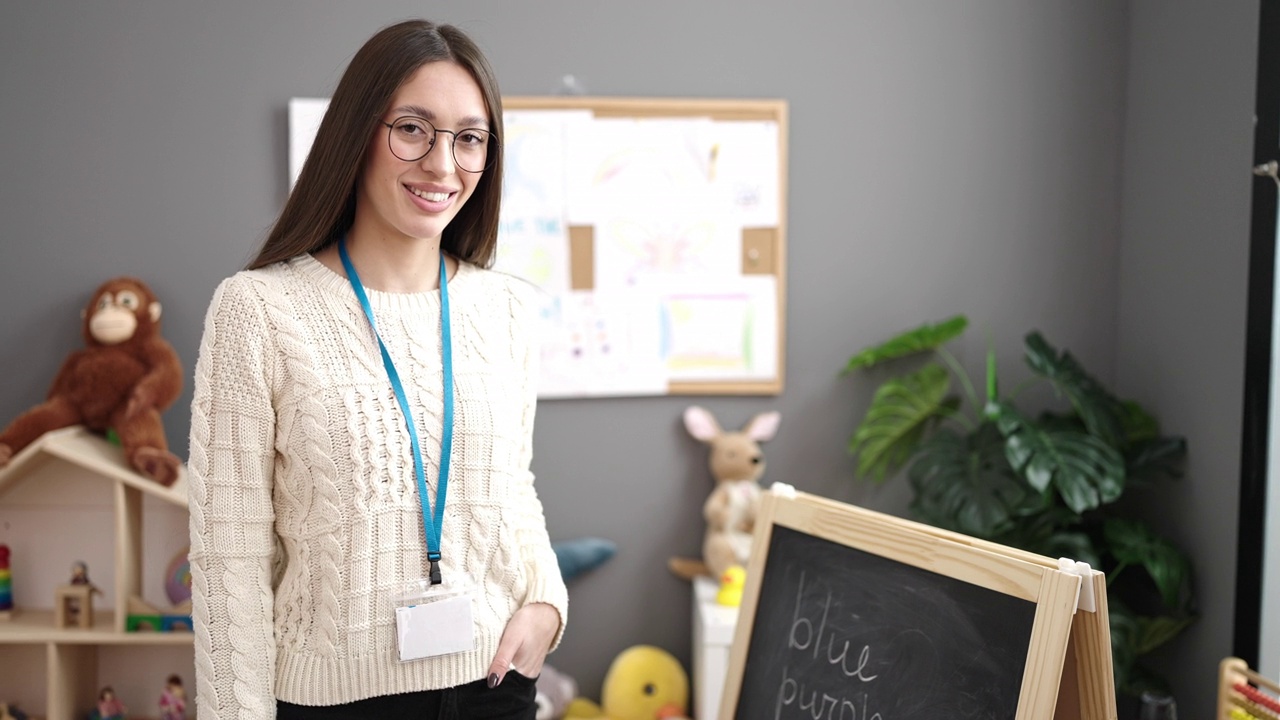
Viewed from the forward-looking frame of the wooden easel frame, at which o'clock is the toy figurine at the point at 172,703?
The toy figurine is roughly at 2 o'clock from the wooden easel frame.

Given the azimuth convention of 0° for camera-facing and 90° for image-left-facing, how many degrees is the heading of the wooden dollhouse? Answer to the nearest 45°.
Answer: approximately 0°

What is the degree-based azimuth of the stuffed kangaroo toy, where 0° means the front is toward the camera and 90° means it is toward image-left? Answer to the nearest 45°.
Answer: approximately 315°
